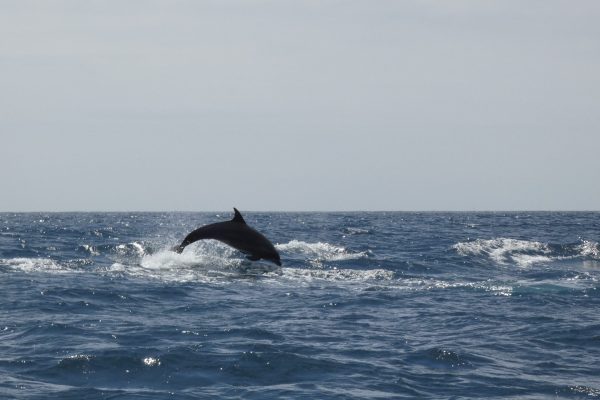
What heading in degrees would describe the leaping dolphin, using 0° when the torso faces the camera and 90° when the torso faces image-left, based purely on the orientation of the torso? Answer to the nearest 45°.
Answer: approximately 270°
